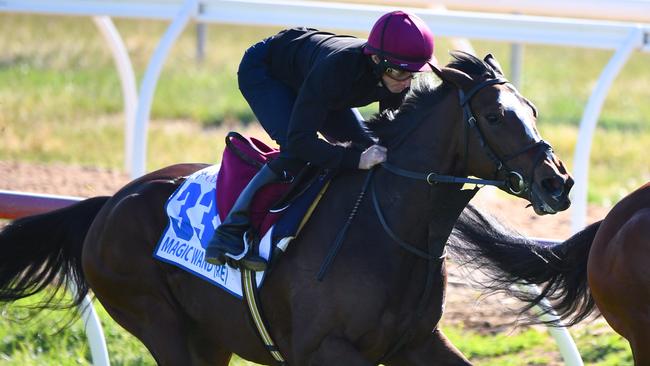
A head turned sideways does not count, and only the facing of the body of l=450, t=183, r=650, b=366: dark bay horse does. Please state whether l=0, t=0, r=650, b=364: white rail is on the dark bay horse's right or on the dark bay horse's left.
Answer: on the dark bay horse's left

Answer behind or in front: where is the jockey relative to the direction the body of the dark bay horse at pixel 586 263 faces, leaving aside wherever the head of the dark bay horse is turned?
behind

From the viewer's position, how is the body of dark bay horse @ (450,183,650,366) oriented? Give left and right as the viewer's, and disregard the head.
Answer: facing to the right of the viewer
